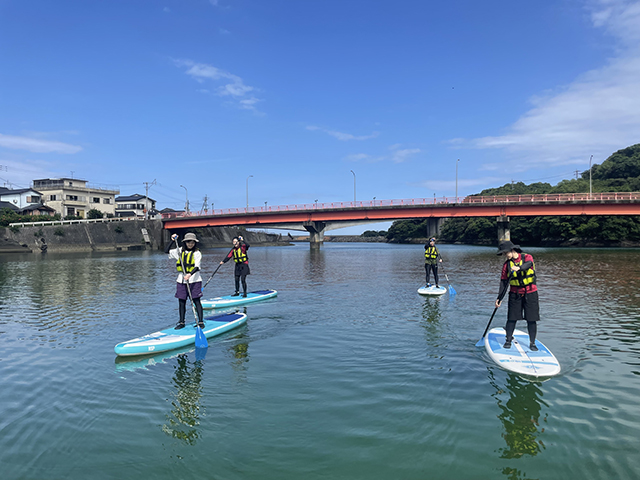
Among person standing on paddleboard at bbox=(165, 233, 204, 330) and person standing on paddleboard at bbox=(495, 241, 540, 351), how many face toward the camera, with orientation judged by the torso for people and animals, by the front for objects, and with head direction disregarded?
2

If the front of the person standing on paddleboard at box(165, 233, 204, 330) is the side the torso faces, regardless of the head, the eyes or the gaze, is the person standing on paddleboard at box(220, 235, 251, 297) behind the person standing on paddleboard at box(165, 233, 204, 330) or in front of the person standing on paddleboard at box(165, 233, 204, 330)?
behind

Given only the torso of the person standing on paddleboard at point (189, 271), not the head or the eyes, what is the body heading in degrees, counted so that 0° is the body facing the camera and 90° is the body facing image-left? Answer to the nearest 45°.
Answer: approximately 0°

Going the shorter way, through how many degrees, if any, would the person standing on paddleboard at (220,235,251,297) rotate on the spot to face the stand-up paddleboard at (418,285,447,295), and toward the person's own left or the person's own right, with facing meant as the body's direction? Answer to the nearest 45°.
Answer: approximately 135° to the person's own left

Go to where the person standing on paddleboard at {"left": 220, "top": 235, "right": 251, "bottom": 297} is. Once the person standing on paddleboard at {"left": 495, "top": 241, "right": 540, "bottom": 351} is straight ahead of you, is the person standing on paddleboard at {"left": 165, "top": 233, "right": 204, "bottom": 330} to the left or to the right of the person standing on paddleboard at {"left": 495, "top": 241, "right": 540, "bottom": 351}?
right

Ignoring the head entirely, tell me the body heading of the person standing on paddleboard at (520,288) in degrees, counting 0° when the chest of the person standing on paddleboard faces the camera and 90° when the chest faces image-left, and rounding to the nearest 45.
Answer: approximately 0°

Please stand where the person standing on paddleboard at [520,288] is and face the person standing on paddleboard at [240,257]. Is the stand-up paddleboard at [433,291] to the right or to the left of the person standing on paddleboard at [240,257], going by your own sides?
right

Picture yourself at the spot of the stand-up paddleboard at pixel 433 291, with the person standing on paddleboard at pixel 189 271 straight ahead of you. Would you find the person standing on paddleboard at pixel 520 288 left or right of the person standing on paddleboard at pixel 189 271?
left
